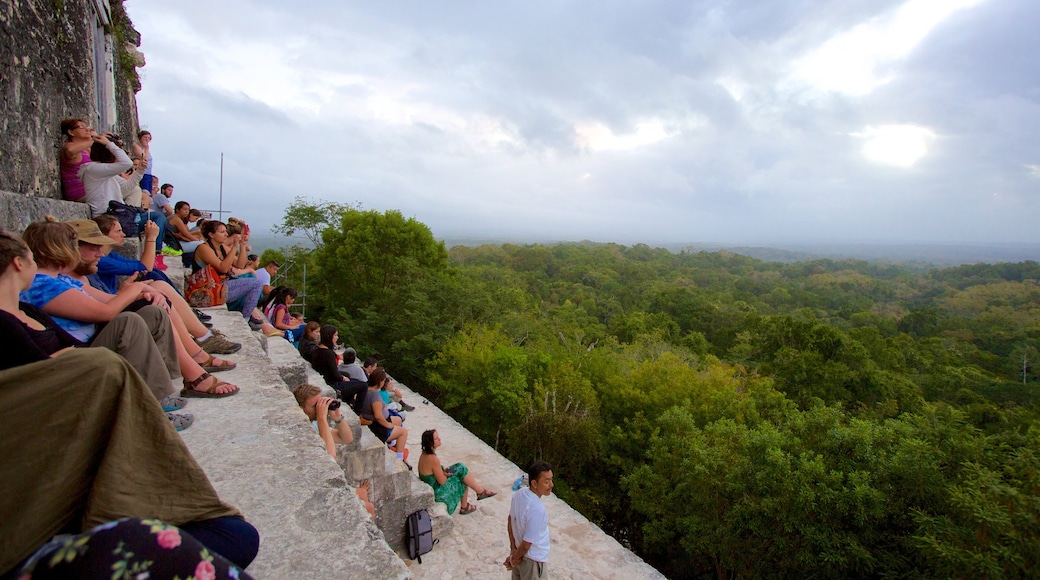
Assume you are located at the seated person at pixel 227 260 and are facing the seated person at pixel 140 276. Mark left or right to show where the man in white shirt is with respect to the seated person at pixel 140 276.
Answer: left

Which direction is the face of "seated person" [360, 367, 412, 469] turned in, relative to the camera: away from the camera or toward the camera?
away from the camera

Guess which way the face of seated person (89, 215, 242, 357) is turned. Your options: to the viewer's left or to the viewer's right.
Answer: to the viewer's right

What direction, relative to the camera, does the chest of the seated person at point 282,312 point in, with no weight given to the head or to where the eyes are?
to the viewer's right

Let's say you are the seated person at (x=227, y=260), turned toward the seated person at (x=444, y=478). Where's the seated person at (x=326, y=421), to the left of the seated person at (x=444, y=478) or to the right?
right

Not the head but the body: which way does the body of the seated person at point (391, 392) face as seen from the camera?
to the viewer's right

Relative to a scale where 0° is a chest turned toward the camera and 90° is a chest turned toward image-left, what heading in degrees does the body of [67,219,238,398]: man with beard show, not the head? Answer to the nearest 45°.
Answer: approximately 270°

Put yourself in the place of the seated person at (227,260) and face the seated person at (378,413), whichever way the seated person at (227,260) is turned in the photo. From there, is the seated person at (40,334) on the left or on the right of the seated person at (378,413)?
right

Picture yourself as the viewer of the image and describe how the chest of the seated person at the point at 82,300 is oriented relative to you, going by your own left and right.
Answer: facing to the right of the viewer

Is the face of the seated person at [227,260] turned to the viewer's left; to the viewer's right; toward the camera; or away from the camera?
to the viewer's right

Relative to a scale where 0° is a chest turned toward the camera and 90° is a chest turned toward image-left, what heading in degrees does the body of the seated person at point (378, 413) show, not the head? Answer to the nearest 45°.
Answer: approximately 270°

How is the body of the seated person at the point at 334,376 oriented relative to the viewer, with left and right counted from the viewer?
facing to the right of the viewer

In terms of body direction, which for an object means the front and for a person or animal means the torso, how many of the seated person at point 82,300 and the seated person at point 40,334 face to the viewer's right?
2
